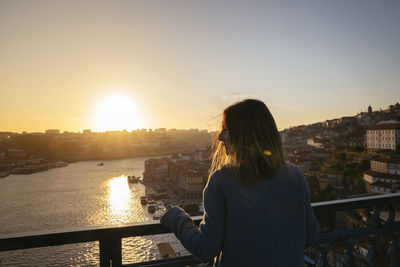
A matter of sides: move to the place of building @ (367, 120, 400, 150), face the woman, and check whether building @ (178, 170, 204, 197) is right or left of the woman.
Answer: right

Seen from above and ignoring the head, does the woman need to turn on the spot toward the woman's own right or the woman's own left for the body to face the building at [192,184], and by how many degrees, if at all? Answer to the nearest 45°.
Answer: approximately 45° to the woman's own right

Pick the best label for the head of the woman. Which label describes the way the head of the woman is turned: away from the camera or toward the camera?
away from the camera

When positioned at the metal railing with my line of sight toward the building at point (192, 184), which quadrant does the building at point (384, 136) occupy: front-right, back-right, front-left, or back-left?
front-right

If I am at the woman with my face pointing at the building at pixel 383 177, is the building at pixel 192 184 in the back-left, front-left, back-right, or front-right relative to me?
front-left

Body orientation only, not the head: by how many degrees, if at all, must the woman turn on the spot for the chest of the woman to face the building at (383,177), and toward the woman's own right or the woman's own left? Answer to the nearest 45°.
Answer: approximately 90° to the woman's own right

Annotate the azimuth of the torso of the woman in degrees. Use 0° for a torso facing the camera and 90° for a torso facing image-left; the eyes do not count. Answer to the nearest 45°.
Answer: approximately 135°

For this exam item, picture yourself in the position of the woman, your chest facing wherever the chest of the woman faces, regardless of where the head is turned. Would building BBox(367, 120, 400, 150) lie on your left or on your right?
on your right
